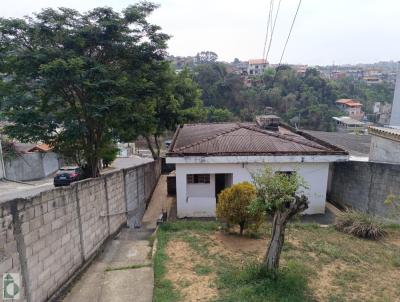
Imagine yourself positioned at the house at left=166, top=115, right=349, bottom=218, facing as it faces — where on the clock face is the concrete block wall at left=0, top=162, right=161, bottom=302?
The concrete block wall is roughly at 1 o'clock from the house.

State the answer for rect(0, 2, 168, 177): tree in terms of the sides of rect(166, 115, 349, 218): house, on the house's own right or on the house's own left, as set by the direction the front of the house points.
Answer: on the house's own right

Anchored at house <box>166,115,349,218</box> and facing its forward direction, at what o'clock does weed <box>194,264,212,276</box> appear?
The weed is roughly at 12 o'clock from the house.

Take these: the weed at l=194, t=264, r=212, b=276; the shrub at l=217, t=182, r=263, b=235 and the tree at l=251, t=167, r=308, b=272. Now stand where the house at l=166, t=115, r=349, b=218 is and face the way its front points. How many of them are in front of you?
3

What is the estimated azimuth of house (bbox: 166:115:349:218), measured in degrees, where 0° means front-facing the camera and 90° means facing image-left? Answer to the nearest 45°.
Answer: approximately 0°

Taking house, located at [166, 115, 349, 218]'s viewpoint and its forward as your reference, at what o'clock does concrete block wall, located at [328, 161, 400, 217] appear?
The concrete block wall is roughly at 9 o'clock from the house.

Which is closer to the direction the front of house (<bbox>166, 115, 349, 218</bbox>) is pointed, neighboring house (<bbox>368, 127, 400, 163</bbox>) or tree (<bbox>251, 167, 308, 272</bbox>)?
the tree

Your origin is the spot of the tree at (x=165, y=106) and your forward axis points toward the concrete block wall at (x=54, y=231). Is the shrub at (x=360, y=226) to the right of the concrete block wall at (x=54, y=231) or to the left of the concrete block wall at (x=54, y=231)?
left

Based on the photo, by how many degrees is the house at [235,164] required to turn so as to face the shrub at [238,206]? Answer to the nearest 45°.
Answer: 0° — it already faces it

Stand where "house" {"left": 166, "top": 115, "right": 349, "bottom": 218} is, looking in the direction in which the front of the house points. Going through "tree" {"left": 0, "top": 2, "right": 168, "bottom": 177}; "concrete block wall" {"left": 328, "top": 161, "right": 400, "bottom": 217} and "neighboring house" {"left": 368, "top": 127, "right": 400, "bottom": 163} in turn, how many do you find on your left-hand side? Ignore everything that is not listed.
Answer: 2

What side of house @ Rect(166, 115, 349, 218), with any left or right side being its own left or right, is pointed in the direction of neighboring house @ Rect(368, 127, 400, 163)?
left

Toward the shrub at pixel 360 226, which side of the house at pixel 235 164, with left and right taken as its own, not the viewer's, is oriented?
left

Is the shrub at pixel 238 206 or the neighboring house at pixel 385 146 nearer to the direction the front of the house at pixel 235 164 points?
the shrub
